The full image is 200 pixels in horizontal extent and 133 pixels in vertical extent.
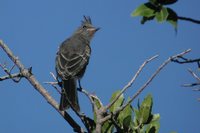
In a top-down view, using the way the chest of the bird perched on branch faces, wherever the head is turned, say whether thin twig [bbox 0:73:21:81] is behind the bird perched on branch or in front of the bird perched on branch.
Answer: behind

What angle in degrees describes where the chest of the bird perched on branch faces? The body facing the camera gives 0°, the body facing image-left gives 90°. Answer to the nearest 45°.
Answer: approximately 225°

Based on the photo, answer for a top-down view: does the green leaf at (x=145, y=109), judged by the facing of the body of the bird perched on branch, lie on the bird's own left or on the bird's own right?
on the bird's own right
